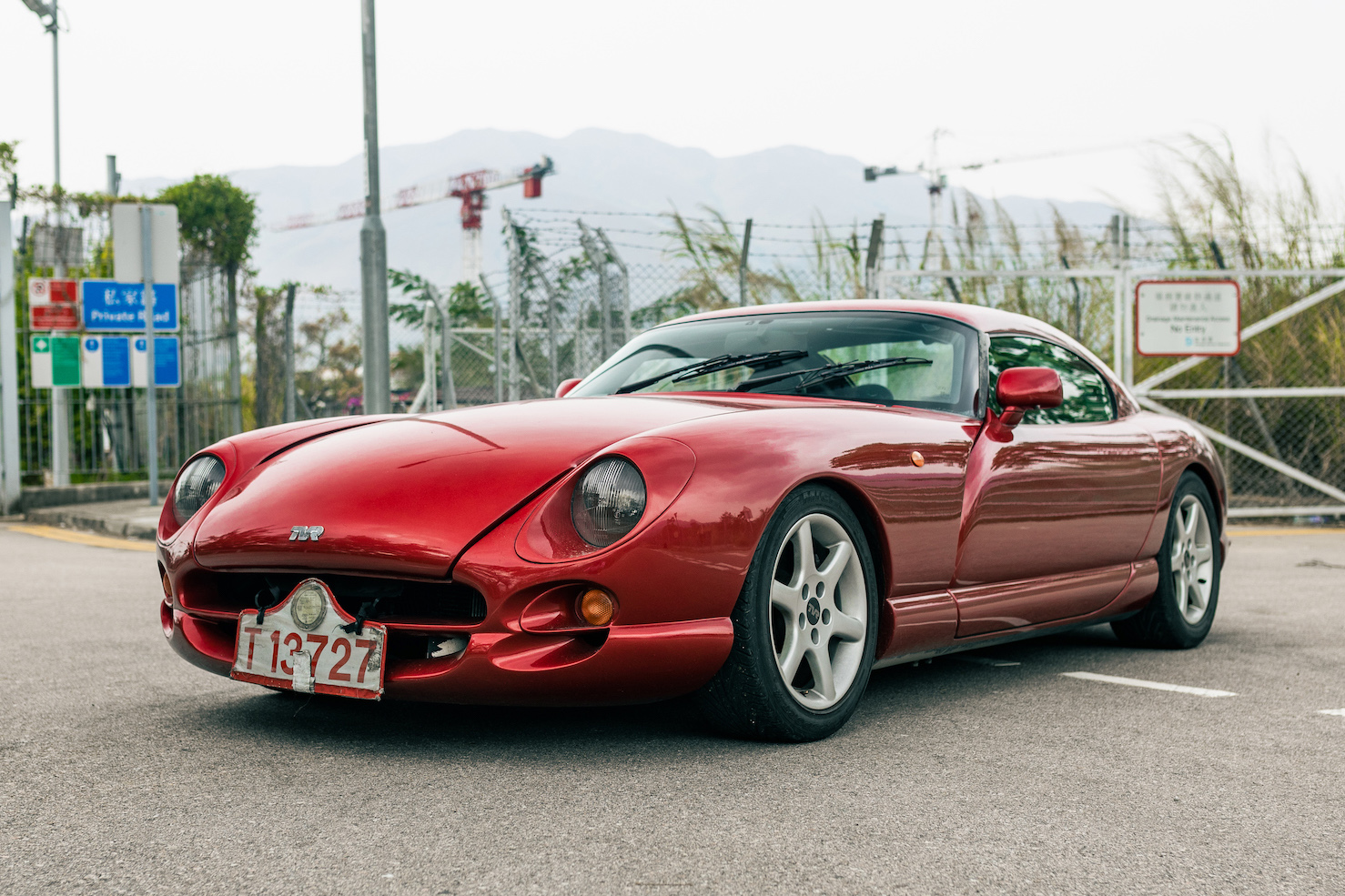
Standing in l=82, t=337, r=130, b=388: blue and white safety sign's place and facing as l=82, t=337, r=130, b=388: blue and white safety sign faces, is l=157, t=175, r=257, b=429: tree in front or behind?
behind

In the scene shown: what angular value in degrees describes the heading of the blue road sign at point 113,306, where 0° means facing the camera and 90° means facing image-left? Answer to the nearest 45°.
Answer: approximately 0°

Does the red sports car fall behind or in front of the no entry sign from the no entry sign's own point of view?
in front

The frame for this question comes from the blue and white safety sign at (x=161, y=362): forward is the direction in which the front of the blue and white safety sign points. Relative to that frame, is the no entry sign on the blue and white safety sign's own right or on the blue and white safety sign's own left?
on the blue and white safety sign's own left

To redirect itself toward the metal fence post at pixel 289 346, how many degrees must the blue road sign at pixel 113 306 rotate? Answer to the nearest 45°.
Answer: approximately 90° to its left

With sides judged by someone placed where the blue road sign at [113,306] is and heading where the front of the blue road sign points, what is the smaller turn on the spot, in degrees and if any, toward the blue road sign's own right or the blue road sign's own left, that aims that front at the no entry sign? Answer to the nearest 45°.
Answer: approximately 45° to the blue road sign's own left

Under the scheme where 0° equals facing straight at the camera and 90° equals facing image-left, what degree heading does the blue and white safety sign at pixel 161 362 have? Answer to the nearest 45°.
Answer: approximately 0°

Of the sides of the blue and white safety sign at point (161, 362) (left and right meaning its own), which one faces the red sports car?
front

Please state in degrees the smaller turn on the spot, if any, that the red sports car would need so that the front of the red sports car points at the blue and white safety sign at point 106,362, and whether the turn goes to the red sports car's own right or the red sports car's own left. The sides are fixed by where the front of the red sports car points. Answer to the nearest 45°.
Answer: approximately 90° to the red sports car's own right

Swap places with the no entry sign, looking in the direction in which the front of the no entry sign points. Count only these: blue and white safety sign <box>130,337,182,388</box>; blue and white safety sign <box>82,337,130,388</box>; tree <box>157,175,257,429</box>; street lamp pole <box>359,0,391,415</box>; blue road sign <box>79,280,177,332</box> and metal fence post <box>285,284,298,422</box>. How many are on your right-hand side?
6

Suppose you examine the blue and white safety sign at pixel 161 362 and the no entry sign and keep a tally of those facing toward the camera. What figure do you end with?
2
